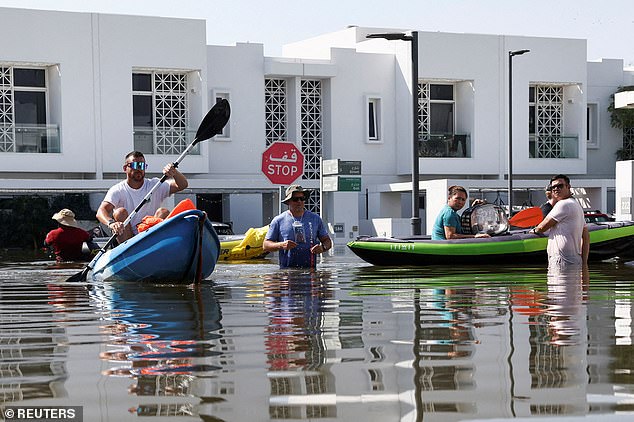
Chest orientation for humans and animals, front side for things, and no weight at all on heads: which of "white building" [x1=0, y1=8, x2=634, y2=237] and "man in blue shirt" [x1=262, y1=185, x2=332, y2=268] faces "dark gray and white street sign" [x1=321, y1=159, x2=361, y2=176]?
the white building

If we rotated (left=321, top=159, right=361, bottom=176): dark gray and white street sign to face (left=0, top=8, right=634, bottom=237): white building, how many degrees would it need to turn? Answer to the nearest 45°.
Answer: approximately 180°

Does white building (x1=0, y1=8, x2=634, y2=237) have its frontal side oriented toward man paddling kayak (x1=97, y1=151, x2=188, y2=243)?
yes

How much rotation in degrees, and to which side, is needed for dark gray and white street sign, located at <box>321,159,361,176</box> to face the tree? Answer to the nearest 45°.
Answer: approximately 135° to its left

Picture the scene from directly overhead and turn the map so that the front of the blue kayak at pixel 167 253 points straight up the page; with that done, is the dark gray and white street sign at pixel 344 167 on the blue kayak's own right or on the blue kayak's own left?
on the blue kayak's own left

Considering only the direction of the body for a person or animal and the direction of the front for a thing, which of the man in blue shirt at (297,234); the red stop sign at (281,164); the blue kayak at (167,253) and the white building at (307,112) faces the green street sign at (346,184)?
the white building

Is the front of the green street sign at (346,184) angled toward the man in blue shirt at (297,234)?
yes

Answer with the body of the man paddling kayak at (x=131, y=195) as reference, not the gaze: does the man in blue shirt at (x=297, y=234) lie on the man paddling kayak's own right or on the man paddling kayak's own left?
on the man paddling kayak's own left
